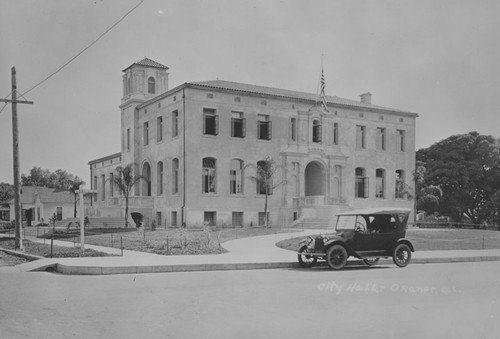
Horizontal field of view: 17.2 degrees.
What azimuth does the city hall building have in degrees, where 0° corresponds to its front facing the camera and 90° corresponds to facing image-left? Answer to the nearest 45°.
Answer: approximately 315°

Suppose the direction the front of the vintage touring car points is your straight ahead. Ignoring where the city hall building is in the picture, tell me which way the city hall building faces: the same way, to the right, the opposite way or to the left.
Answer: to the left

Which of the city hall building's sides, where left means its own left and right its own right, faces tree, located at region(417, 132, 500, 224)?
left

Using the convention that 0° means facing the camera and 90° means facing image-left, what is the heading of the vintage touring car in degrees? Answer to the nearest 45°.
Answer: approximately 45°
